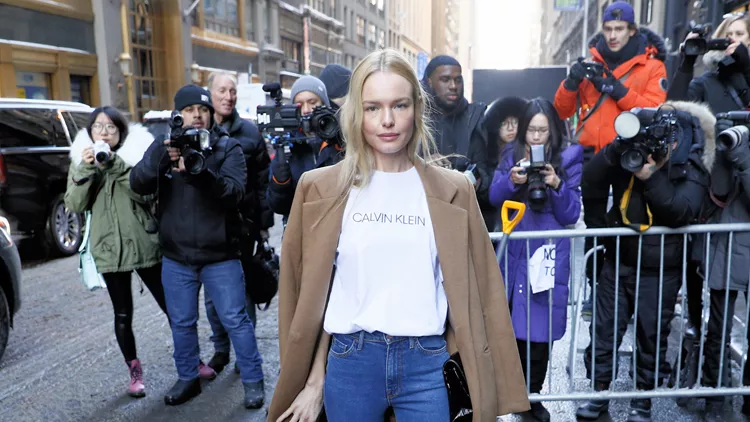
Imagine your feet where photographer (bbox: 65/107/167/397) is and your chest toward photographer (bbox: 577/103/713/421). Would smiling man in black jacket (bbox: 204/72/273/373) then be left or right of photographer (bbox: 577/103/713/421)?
left

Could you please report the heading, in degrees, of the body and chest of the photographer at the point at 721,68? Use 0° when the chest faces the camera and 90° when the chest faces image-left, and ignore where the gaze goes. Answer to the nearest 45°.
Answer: approximately 45°

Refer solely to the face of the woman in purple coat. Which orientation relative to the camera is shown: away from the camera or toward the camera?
toward the camera

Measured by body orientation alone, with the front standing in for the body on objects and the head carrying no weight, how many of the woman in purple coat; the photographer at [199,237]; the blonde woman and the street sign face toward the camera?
4

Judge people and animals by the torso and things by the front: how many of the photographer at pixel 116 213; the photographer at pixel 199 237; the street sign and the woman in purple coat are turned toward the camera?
4

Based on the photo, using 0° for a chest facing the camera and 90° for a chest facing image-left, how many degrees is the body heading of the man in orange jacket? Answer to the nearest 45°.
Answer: approximately 45°

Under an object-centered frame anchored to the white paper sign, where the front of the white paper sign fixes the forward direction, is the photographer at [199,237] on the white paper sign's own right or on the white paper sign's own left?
on the white paper sign's own right

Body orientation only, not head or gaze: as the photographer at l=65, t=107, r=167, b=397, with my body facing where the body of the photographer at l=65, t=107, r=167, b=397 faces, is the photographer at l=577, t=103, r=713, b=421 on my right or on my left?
on my left

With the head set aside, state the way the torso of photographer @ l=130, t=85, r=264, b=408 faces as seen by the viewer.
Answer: toward the camera

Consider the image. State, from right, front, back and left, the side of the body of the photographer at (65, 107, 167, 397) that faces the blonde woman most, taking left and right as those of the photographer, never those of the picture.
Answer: front

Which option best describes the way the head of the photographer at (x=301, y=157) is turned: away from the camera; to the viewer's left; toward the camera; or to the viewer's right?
toward the camera

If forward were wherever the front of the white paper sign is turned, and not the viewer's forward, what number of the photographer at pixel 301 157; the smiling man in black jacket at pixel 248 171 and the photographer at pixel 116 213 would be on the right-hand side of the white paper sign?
3

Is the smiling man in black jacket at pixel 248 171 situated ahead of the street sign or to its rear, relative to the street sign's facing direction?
ahead

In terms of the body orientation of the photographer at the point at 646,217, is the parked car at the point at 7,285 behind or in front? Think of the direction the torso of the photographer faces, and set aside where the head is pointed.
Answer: in front

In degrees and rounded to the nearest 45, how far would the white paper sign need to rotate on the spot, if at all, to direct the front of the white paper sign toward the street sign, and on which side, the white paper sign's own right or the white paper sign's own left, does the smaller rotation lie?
approximately 180°

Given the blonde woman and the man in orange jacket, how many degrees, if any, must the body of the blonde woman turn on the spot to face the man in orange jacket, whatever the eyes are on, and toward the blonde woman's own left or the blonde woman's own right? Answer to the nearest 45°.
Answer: approximately 135° to the blonde woman's own left

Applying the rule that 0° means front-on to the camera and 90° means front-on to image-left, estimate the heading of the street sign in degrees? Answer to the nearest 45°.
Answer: approximately 0°

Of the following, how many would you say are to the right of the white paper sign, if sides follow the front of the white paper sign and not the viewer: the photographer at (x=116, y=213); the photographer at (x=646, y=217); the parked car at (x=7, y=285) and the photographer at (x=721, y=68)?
2

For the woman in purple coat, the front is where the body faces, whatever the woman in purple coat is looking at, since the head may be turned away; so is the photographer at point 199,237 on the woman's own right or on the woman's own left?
on the woman's own right
